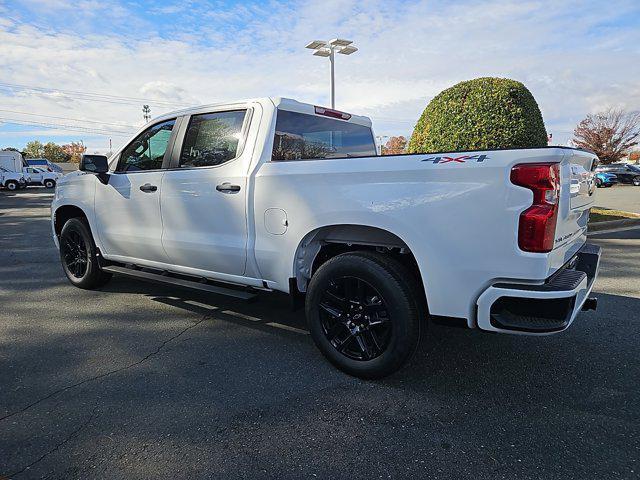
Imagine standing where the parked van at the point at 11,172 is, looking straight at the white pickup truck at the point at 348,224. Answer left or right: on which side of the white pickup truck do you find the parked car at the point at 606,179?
left

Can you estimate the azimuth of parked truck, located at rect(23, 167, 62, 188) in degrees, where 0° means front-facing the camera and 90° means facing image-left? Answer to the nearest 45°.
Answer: approximately 315°

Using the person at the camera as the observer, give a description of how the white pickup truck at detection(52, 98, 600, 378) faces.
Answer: facing away from the viewer and to the left of the viewer

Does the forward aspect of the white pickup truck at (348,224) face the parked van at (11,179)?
yes

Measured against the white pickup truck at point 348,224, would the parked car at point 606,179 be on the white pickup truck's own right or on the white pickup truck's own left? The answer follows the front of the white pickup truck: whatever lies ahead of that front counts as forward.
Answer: on the white pickup truck's own right
